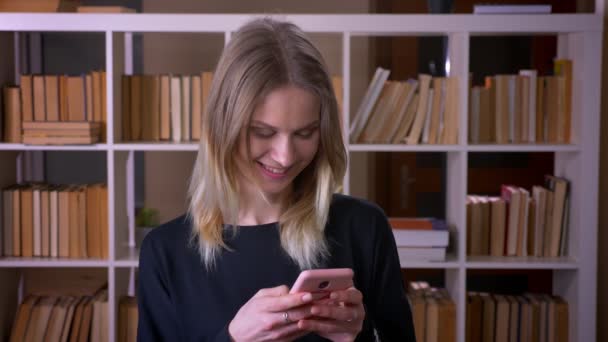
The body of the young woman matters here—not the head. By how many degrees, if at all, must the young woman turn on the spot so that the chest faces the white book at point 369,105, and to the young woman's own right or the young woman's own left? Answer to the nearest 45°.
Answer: approximately 180°

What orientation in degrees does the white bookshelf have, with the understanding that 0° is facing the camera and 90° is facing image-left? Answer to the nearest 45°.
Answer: approximately 0°

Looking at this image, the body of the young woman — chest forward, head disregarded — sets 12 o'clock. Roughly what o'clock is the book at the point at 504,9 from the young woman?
The book is roughly at 7 o'clock from the young woman.

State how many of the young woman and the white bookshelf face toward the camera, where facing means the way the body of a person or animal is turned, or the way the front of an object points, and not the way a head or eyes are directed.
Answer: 2
